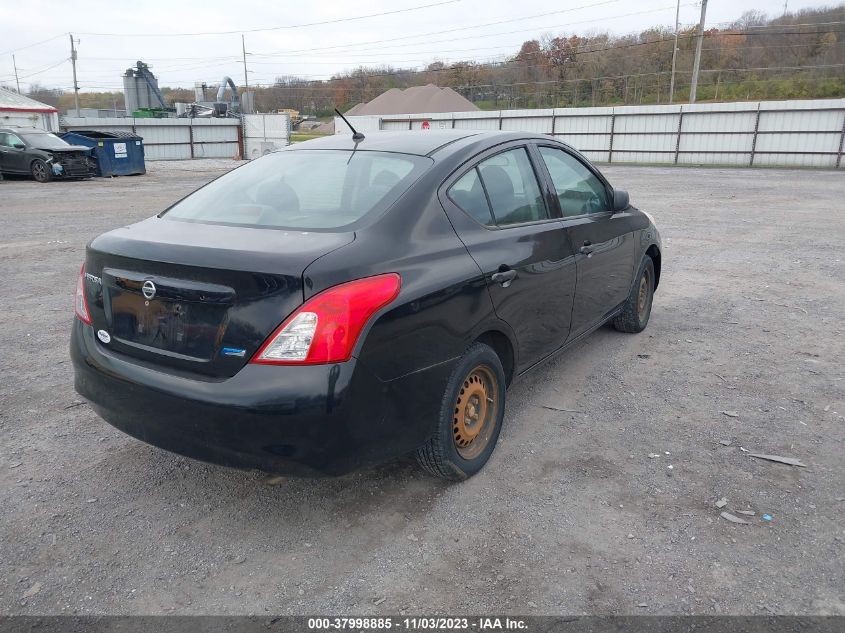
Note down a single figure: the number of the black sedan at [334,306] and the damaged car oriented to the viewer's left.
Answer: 0

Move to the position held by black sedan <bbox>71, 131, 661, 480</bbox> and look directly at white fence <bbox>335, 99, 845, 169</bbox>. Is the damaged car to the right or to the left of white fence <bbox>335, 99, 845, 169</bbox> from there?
left

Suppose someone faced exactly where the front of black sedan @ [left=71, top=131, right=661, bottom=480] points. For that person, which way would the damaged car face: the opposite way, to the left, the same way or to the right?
to the right

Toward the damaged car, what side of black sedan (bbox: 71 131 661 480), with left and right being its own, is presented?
left

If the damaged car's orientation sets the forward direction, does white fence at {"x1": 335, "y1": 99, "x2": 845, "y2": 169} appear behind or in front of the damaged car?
in front

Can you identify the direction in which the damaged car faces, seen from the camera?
facing the viewer and to the right of the viewer

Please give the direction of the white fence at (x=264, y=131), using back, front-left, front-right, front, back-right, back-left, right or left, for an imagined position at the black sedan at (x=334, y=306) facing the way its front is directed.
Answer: front-left

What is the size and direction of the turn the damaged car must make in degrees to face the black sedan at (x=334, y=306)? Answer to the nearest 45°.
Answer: approximately 45° to its right

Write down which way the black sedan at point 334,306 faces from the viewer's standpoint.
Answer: facing away from the viewer and to the right of the viewer

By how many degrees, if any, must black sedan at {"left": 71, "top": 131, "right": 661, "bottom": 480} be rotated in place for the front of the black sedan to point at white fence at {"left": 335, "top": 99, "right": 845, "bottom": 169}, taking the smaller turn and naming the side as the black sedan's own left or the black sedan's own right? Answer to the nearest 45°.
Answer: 0° — it already faces it

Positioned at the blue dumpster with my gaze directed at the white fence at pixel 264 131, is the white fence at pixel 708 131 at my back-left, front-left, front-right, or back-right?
front-right
